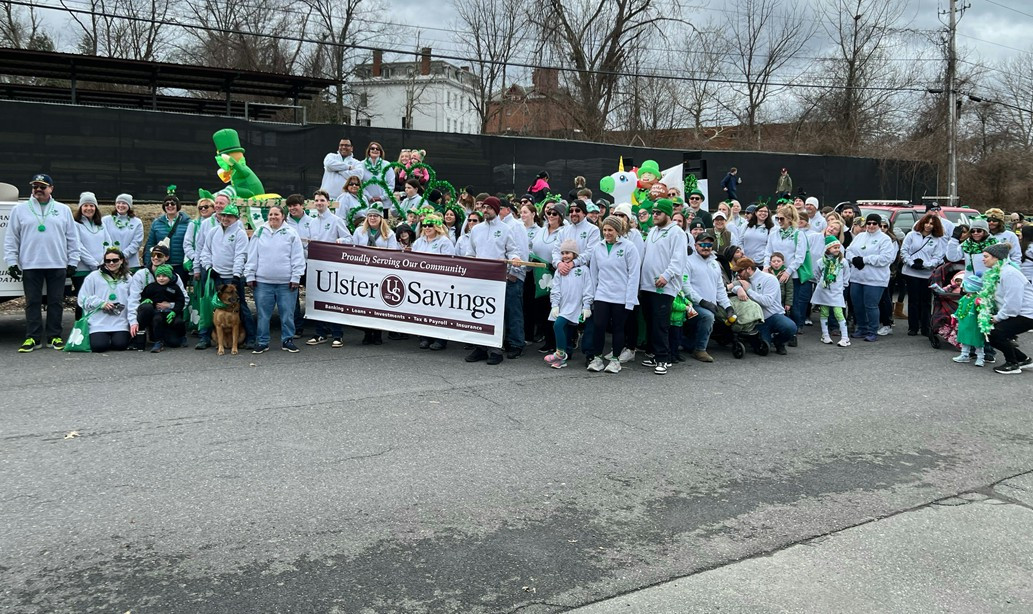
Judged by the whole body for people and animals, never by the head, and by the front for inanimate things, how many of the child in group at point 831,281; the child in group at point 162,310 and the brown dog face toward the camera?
3

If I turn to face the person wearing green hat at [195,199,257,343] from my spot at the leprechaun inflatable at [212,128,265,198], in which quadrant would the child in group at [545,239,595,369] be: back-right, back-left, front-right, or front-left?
front-left

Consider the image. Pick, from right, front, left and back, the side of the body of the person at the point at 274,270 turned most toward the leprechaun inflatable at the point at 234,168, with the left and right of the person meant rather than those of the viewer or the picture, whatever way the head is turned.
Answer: back

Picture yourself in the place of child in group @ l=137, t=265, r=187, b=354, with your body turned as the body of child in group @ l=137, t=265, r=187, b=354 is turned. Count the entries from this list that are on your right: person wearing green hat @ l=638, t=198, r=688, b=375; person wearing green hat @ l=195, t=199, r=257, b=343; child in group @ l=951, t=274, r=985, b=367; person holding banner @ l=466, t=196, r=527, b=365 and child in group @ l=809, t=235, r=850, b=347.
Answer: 0

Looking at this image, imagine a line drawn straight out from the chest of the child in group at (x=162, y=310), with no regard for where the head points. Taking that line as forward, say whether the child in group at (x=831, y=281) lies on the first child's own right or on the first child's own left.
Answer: on the first child's own left

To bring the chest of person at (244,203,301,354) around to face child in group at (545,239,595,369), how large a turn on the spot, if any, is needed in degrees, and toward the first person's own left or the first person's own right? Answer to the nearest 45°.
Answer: approximately 45° to the first person's own left

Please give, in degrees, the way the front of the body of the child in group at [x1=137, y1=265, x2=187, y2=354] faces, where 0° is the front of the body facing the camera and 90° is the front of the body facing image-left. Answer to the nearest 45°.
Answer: approximately 0°

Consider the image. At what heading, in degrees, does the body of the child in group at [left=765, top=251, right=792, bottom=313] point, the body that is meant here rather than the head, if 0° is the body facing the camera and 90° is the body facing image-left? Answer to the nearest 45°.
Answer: approximately 0°

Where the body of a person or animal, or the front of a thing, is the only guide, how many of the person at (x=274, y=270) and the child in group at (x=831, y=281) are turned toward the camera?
2

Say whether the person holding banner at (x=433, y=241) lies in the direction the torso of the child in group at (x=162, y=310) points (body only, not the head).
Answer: no

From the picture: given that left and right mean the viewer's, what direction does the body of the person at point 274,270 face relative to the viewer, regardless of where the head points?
facing the viewer

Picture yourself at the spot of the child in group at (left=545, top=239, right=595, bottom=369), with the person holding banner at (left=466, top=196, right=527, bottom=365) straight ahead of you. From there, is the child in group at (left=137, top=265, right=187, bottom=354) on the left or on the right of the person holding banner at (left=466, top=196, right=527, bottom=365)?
left

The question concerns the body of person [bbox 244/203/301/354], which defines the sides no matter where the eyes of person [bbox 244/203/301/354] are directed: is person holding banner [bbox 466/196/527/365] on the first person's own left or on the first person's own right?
on the first person's own left

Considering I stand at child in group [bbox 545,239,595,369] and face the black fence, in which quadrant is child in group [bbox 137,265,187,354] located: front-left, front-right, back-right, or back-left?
front-left
